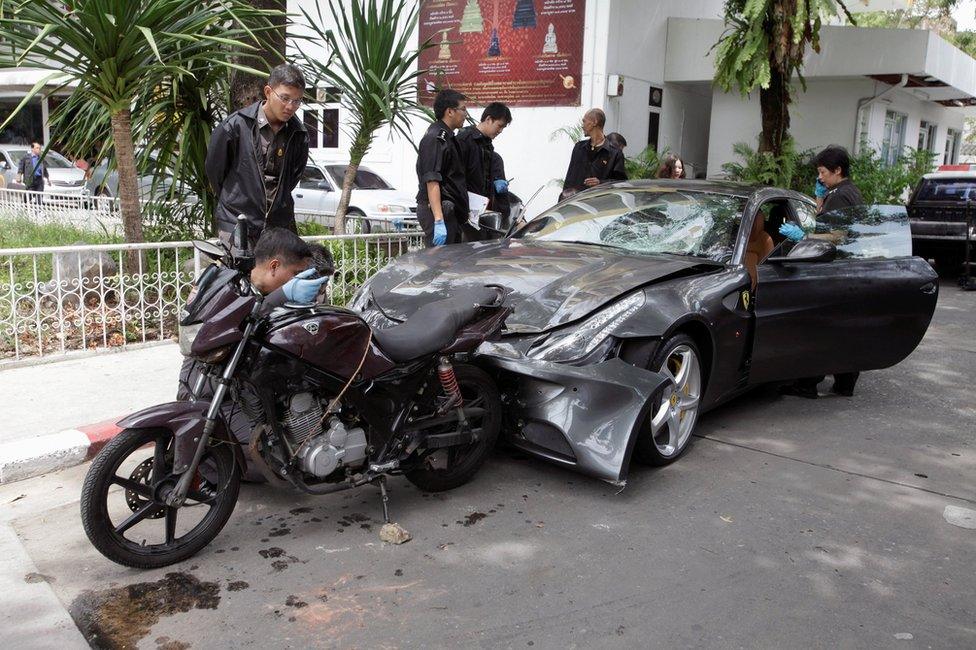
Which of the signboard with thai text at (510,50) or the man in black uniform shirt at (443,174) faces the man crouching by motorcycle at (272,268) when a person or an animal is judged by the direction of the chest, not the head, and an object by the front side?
the signboard with thai text

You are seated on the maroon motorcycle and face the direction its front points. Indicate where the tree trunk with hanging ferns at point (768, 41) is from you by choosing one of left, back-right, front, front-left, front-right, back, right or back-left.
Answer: back

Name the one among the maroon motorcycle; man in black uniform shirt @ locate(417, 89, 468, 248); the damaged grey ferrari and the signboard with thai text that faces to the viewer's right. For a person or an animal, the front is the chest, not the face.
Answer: the man in black uniform shirt

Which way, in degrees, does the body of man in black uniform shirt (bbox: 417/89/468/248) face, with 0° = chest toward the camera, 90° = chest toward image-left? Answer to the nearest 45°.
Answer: approximately 270°

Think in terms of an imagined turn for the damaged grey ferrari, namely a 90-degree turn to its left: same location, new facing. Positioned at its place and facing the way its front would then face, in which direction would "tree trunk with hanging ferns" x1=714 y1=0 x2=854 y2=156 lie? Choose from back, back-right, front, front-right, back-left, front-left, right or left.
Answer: back-left

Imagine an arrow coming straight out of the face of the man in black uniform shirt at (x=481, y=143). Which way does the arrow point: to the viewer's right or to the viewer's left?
to the viewer's right

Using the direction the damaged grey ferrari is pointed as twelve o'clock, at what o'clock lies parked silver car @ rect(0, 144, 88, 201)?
The parked silver car is roughly at 3 o'clock from the damaged grey ferrari.

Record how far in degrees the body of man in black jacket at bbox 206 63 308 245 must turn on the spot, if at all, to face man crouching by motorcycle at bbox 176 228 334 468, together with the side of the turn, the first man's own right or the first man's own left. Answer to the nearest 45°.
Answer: approximately 45° to the first man's own right

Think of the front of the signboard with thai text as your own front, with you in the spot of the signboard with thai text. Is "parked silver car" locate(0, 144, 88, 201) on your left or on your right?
on your right

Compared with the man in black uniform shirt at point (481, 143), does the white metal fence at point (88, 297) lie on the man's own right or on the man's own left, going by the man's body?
on the man's own right

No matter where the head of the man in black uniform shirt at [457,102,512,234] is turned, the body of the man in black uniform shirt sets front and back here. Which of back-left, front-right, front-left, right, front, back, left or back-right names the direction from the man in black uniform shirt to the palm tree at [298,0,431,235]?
back

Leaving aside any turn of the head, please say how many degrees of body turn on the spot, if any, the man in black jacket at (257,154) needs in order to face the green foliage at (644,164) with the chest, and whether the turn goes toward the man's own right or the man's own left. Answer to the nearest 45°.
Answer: approximately 90° to the man's own left

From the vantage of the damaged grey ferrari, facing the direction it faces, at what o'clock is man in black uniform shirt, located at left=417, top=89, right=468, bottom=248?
The man in black uniform shirt is roughly at 3 o'clock from the damaged grey ferrari.
